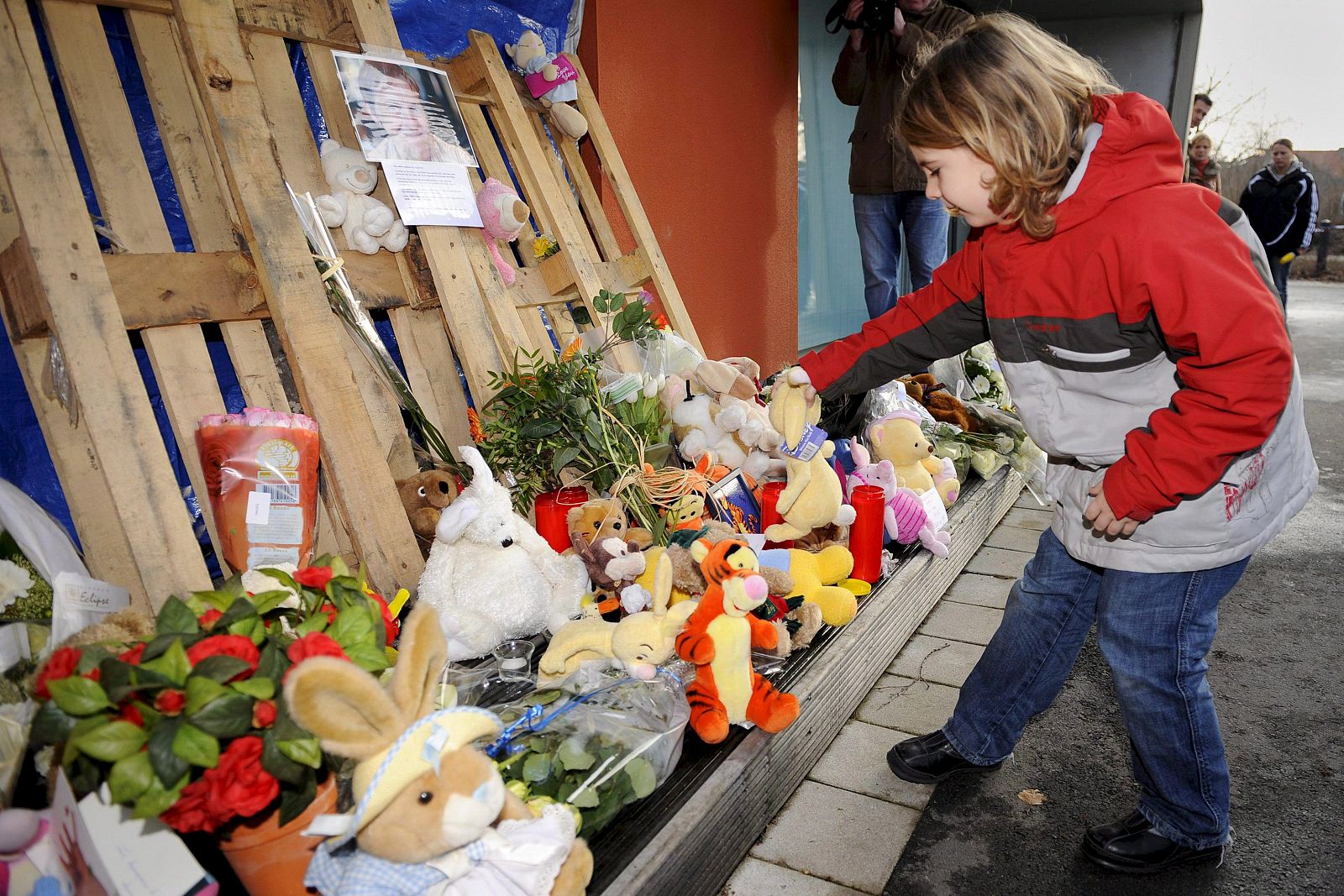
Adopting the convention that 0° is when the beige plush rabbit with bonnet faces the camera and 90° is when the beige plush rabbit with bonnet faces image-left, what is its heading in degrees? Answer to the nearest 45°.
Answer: approximately 315°

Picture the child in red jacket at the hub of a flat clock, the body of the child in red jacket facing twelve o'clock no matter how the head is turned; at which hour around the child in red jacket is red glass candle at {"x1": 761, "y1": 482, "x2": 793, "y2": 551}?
The red glass candle is roughly at 1 o'clock from the child in red jacket.

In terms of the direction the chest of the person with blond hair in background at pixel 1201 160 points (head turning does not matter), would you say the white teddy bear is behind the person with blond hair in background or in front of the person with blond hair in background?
in front

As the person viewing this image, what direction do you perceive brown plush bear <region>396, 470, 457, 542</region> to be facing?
facing the viewer and to the right of the viewer

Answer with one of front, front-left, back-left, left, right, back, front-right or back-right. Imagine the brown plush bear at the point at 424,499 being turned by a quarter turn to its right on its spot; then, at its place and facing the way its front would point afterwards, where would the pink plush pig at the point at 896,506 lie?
back-left

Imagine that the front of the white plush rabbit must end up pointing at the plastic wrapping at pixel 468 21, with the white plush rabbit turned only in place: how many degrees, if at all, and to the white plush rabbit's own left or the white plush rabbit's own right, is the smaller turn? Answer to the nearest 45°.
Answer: approximately 135° to the white plush rabbit's own left

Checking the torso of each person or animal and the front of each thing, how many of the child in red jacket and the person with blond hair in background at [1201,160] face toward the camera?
1

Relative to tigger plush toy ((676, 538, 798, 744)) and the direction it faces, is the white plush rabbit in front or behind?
behind

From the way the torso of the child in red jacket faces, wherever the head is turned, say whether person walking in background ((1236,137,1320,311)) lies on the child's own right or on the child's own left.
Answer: on the child's own right

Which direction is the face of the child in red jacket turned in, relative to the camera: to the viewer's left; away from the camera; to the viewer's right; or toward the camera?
to the viewer's left

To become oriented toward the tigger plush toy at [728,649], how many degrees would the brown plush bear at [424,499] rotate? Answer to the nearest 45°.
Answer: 0° — it already faces it

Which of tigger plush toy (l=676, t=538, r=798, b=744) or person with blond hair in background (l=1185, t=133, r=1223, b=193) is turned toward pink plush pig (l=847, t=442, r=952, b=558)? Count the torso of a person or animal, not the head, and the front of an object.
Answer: the person with blond hair in background

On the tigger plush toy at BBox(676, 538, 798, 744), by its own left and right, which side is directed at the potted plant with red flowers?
right

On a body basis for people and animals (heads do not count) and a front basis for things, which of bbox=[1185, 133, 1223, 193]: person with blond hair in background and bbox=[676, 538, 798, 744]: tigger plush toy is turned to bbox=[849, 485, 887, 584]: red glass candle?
the person with blond hair in background

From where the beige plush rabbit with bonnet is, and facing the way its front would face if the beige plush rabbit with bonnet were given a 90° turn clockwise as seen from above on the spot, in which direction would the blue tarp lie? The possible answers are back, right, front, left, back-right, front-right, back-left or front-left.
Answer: back-right
